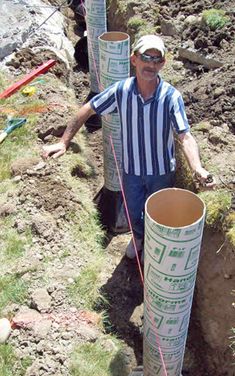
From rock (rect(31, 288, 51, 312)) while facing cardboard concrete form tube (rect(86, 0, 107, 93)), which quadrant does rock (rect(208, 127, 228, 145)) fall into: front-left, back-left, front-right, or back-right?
front-right

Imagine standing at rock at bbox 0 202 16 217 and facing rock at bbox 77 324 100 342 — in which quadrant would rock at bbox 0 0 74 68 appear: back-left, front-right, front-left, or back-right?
back-left

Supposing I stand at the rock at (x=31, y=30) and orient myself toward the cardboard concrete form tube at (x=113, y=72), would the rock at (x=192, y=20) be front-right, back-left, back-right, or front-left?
front-left

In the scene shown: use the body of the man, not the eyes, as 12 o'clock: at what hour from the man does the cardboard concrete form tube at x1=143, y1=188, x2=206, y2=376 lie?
The cardboard concrete form tube is roughly at 12 o'clock from the man.

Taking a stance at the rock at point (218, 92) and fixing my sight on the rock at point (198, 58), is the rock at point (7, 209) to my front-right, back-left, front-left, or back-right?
back-left

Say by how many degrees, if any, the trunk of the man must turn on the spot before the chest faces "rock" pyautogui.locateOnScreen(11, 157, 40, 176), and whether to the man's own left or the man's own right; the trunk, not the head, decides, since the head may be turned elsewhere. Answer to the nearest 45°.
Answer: approximately 135° to the man's own right

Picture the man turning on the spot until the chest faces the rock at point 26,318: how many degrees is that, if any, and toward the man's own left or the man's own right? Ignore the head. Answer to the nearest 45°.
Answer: approximately 45° to the man's own right

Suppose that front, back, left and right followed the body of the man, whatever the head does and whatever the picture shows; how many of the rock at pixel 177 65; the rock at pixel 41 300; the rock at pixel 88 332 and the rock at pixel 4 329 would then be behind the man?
1

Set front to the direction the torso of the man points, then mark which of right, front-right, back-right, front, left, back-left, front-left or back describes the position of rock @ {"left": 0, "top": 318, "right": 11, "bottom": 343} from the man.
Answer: front-right

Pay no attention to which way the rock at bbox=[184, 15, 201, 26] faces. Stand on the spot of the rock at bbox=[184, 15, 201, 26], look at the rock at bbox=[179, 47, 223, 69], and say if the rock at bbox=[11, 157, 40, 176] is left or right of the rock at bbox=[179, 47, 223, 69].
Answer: right

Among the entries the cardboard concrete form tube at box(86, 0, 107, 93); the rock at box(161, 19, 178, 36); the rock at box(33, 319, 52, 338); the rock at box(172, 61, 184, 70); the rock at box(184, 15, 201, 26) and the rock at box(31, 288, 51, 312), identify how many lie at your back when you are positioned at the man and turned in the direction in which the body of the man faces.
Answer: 4

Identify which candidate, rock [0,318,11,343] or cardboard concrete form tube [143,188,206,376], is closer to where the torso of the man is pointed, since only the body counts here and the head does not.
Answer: the cardboard concrete form tube

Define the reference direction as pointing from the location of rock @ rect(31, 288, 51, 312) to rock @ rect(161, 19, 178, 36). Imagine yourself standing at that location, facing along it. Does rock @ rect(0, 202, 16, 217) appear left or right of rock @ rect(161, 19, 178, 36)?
left

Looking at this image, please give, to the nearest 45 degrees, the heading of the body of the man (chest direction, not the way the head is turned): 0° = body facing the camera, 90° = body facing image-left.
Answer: approximately 0°

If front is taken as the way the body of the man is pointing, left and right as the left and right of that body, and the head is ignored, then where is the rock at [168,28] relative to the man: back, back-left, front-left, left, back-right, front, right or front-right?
back

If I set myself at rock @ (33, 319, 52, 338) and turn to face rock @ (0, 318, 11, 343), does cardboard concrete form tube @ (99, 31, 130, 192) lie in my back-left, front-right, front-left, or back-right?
back-right
